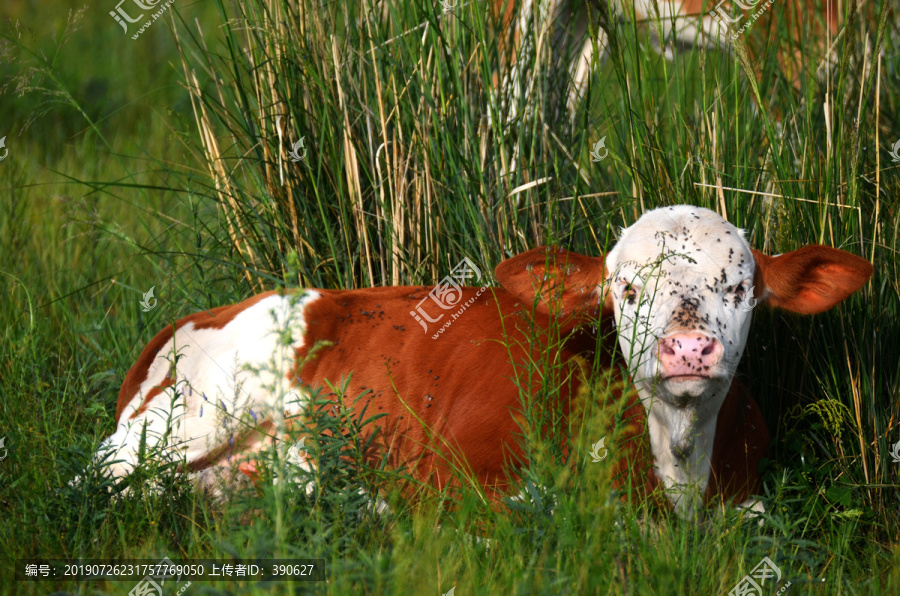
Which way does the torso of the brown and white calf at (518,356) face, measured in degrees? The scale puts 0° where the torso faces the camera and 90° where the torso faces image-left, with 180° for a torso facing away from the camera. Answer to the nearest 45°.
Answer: approximately 315°
